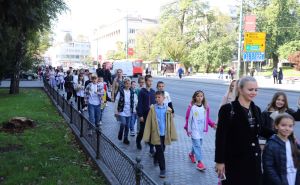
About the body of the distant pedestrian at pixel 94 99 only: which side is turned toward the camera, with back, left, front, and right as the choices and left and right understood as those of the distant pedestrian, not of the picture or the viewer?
front

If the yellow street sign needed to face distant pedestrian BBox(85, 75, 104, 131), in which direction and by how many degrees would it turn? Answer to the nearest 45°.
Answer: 0° — it already faces them

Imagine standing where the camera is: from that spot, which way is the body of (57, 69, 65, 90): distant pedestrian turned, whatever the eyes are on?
toward the camera

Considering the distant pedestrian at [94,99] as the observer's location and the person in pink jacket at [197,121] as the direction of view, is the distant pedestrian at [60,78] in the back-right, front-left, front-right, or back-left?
back-left

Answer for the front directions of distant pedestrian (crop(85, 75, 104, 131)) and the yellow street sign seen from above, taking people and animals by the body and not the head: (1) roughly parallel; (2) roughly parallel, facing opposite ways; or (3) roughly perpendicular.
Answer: roughly parallel

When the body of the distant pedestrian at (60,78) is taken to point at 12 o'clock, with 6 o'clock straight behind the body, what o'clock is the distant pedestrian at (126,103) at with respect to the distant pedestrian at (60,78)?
the distant pedestrian at (126,103) is roughly at 12 o'clock from the distant pedestrian at (60,78).

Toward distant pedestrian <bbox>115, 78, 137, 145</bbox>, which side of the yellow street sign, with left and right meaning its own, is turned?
front

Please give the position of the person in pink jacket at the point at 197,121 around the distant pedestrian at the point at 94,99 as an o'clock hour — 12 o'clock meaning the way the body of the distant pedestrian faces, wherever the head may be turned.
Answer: The person in pink jacket is roughly at 11 o'clock from the distant pedestrian.

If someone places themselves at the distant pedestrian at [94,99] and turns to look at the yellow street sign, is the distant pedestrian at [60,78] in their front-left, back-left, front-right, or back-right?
front-left

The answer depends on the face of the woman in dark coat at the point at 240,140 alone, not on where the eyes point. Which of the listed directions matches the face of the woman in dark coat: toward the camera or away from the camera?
toward the camera

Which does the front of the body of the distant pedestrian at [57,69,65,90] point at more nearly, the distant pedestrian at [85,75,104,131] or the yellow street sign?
the distant pedestrian

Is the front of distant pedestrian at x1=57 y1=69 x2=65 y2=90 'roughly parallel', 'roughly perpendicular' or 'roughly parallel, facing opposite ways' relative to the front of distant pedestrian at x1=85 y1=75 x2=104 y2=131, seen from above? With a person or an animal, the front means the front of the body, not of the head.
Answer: roughly parallel

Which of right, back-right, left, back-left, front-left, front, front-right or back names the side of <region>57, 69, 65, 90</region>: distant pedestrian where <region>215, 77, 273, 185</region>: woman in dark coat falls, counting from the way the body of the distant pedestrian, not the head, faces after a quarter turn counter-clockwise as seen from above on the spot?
right

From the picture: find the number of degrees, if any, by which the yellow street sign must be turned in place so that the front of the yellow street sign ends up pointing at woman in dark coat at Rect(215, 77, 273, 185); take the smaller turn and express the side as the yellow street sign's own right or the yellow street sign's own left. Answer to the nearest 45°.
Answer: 0° — it already faces them

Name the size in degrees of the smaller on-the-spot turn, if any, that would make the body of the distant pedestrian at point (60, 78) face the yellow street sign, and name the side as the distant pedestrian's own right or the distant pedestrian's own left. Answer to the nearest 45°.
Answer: approximately 90° to the distant pedestrian's own left
